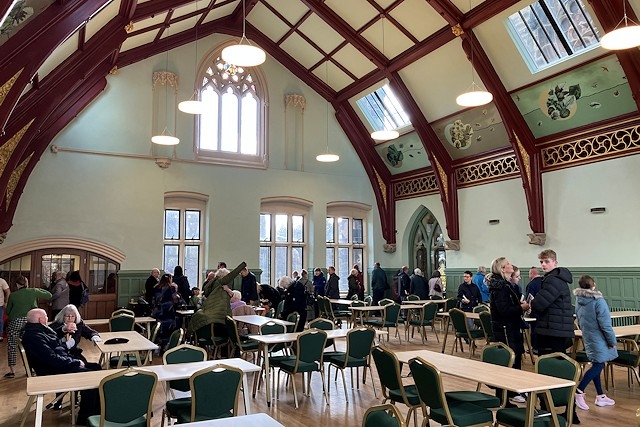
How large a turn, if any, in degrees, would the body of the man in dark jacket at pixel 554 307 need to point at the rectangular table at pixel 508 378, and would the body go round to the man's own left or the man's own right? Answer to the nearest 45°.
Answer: approximately 90° to the man's own left

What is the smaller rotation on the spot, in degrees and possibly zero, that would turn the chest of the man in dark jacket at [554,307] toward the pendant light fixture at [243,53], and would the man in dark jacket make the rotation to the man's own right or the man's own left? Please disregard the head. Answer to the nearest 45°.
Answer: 0° — they already face it

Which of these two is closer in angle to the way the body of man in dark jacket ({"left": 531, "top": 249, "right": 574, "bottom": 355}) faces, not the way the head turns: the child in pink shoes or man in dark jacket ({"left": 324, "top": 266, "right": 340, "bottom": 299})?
the man in dark jacket

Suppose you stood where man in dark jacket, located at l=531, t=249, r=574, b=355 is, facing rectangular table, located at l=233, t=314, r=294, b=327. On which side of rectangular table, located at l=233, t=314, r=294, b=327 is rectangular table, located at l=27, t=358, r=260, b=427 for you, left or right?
left

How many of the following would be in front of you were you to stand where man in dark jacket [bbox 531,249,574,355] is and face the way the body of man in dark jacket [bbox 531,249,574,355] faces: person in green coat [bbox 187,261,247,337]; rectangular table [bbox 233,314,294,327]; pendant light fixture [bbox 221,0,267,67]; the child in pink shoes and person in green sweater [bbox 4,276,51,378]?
4

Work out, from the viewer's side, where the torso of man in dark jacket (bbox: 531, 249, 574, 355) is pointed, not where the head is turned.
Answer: to the viewer's left

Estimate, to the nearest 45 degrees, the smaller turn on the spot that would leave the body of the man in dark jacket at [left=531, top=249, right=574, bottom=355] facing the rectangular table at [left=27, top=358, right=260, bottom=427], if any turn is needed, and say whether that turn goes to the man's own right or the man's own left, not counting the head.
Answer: approximately 45° to the man's own left

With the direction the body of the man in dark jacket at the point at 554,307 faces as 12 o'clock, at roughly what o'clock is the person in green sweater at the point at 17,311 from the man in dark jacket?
The person in green sweater is roughly at 12 o'clock from the man in dark jacket.

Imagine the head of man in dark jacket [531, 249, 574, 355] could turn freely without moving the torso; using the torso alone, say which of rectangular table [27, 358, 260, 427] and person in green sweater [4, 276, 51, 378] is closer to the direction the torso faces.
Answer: the person in green sweater

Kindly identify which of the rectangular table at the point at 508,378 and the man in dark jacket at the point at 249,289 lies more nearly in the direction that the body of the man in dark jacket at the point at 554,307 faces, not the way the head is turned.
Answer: the man in dark jacket

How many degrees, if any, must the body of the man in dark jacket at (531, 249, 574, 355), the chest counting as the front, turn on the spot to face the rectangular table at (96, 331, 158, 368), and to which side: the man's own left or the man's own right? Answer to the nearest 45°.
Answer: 0° — they already face it

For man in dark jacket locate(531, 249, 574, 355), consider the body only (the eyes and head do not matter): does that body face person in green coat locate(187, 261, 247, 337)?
yes

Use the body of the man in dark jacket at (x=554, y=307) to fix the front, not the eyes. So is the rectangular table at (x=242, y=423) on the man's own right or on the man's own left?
on the man's own left

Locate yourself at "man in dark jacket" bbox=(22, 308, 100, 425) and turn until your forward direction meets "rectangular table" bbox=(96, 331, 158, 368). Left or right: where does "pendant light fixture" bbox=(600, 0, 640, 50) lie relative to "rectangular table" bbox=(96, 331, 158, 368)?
right

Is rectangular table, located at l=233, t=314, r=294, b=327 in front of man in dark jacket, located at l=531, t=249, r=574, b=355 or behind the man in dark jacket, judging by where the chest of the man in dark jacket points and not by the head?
in front

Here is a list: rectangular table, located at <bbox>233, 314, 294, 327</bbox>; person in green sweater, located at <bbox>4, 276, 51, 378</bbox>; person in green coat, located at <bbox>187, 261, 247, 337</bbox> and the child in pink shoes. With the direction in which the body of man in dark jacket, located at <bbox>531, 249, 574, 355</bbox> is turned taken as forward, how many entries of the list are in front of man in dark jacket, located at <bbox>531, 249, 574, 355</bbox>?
3
